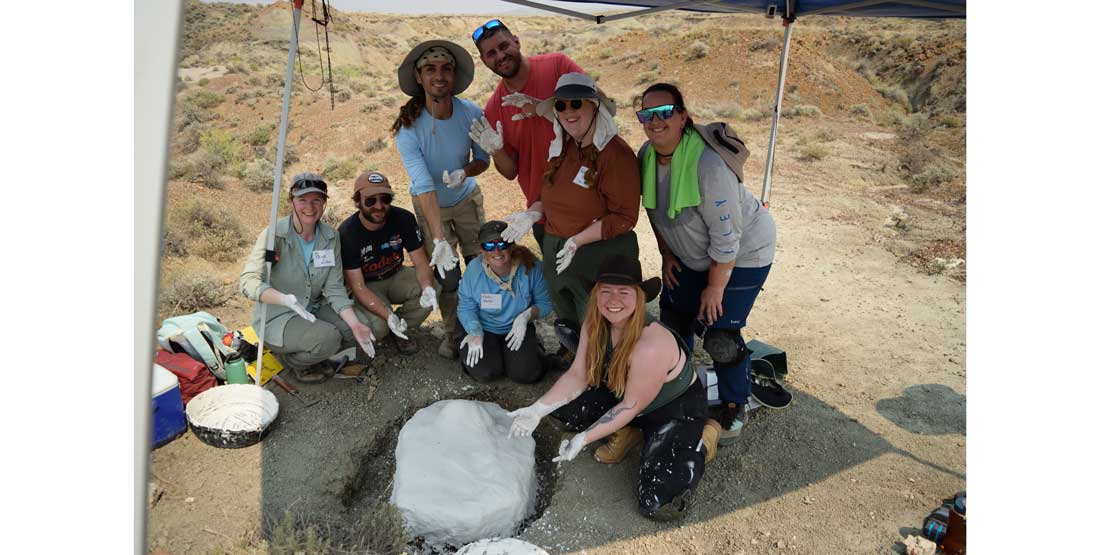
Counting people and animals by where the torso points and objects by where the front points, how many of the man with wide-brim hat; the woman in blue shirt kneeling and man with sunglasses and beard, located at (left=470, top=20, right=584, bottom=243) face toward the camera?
3

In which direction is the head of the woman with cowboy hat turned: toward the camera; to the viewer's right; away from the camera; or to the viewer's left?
toward the camera

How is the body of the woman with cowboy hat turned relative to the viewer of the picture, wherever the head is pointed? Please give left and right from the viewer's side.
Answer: facing the viewer and to the left of the viewer

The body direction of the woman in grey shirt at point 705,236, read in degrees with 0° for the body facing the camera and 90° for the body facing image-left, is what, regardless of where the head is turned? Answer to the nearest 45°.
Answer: approximately 45°

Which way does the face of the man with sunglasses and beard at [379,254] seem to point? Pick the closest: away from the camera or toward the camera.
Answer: toward the camera

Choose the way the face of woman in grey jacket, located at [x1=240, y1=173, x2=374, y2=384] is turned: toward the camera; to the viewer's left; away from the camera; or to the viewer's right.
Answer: toward the camera

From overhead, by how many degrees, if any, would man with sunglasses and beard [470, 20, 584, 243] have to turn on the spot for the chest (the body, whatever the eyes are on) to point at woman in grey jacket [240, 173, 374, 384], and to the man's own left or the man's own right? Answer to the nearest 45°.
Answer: approximately 90° to the man's own right

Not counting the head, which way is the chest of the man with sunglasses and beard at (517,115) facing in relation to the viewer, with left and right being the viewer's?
facing the viewer

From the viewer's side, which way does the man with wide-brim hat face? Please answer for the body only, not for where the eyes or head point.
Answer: toward the camera

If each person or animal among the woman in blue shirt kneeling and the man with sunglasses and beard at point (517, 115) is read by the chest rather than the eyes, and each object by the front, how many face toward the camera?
2

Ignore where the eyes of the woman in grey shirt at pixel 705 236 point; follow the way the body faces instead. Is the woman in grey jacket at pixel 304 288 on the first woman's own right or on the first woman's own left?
on the first woman's own right

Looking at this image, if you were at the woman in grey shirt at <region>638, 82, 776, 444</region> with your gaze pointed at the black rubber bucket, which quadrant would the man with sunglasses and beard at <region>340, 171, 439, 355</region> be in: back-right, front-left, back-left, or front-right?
front-right

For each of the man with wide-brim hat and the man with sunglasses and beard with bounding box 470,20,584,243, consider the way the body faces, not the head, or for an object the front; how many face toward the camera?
2

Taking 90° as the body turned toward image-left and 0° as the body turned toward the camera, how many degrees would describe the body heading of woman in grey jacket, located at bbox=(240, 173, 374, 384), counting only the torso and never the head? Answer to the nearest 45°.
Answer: approximately 315°

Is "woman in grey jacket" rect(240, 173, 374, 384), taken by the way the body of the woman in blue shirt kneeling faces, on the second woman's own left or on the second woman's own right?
on the second woman's own right
